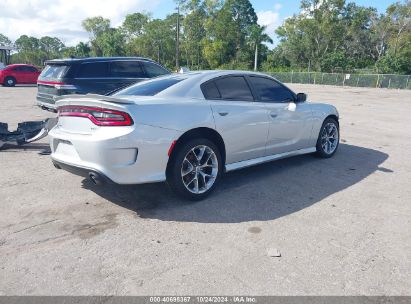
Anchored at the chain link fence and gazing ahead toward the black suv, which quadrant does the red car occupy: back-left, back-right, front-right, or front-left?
front-right

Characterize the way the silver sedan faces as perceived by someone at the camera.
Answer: facing away from the viewer and to the right of the viewer

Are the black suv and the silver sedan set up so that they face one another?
no

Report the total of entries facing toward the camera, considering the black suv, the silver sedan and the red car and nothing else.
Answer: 0

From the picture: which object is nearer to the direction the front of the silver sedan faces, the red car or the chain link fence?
the chain link fence

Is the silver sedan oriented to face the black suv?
no

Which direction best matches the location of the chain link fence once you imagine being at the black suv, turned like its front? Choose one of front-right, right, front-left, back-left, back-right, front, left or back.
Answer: front

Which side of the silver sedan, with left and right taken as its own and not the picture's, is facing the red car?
left

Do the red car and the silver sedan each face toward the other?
no

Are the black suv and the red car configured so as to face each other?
no

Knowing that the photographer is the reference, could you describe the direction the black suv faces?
facing away from the viewer and to the right of the viewer

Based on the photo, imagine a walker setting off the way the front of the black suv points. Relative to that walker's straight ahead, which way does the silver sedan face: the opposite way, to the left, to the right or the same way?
the same way

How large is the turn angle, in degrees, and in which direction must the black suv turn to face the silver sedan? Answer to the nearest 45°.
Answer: approximately 135° to its right

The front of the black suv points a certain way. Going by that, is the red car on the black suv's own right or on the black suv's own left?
on the black suv's own left
